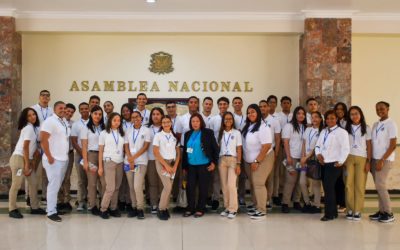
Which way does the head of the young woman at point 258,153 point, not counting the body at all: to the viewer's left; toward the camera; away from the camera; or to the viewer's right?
toward the camera

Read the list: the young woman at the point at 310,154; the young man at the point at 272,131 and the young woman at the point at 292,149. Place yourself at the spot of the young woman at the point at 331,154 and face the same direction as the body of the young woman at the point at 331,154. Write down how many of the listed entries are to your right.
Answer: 3

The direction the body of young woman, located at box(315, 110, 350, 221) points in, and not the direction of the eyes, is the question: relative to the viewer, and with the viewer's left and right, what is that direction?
facing the viewer and to the left of the viewer

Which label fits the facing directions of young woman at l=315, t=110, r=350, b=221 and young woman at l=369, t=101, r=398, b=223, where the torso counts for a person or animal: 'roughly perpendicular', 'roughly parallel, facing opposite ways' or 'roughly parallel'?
roughly parallel

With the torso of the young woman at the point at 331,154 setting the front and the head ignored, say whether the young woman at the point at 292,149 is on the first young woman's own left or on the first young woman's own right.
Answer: on the first young woman's own right

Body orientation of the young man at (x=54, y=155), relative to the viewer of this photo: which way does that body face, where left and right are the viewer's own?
facing the viewer and to the right of the viewer

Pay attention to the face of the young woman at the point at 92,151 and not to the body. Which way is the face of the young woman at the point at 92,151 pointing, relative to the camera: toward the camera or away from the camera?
toward the camera

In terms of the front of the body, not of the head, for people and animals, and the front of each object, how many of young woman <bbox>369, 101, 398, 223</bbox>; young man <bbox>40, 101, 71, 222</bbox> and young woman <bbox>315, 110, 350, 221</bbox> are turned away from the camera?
0

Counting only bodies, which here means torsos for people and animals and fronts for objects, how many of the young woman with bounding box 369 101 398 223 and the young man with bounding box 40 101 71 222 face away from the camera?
0

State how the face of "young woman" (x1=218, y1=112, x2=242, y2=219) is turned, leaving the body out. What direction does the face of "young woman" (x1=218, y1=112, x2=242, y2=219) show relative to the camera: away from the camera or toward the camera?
toward the camera

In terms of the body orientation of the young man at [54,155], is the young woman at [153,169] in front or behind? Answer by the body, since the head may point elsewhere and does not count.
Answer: in front

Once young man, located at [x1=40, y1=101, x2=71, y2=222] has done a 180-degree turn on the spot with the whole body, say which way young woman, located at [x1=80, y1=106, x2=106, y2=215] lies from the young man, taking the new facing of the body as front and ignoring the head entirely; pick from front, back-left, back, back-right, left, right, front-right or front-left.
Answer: back-right

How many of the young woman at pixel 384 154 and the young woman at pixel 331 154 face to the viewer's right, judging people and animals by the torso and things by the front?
0

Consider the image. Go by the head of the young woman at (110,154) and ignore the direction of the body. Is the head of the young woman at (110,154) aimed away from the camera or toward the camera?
toward the camera

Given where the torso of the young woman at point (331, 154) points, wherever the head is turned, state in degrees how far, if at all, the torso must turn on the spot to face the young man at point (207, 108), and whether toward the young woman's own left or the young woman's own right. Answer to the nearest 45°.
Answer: approximately 45° to the young woman's own right
